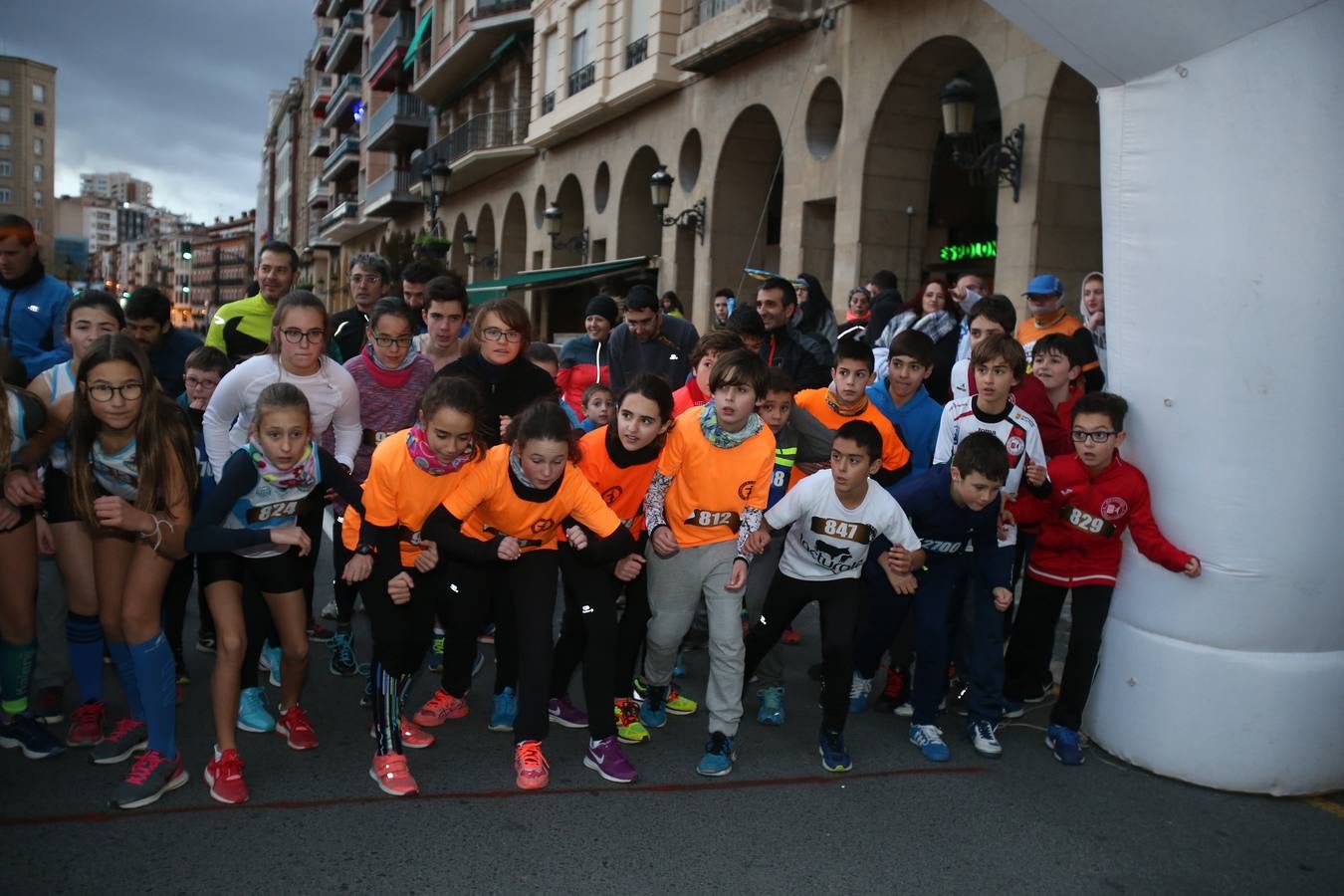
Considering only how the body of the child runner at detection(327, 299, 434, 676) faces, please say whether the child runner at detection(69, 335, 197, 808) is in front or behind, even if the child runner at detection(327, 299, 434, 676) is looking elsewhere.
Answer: in front

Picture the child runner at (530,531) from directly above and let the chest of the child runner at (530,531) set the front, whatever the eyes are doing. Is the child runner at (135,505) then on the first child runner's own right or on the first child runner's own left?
on the first child runner's own right

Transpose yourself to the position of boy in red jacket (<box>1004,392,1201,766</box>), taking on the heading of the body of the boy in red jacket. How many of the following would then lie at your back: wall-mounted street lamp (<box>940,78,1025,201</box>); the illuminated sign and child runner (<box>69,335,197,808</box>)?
2

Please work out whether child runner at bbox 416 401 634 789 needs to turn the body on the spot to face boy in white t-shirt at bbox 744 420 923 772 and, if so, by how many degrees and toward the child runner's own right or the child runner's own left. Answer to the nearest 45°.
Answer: approximately 90° to the child runner's own left

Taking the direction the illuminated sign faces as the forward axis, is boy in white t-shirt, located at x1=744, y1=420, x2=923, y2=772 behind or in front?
in front

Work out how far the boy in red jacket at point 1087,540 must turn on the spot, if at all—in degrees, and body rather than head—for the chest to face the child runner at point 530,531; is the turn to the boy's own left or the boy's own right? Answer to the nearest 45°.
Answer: approximately 45° to the boy's own right
